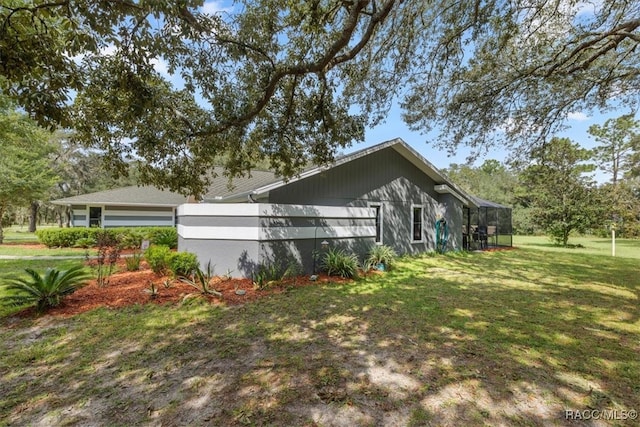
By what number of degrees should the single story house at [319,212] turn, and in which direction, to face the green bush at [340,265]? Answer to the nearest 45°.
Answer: approximately 45° to its left

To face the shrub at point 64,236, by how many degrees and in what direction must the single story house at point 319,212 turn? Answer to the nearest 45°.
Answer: approximately 90° to its right

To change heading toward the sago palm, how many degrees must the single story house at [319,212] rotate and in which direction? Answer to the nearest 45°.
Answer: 0° — it already faces it

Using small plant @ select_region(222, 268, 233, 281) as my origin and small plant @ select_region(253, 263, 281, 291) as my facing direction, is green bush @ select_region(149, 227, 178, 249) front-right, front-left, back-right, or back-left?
back-left

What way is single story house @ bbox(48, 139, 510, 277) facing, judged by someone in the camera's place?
facing the viewer and to the left of the viewer
